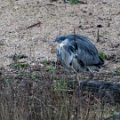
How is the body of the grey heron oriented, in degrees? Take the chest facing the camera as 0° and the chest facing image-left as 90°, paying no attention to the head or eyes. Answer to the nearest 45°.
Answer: approximately 45°
